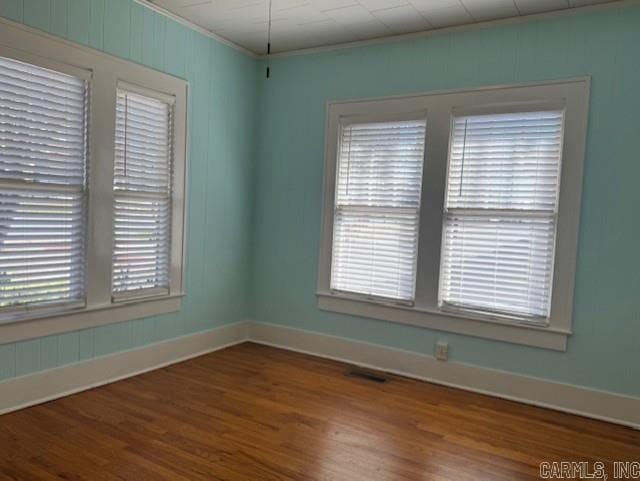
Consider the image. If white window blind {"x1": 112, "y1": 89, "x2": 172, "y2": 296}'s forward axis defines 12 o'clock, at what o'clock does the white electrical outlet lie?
The white electrical outlet is roughly at 11 o'clock from the white window blind.

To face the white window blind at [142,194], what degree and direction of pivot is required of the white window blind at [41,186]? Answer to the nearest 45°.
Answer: approximately 90° to its left

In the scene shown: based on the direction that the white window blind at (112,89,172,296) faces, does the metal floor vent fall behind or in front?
in front

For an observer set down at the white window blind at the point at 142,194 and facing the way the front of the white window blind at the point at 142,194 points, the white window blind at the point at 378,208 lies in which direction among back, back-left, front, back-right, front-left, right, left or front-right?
front-left

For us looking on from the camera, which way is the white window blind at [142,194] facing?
facing the viewer and to the right of the viewer

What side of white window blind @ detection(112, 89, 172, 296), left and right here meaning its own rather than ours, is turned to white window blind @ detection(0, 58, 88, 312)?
right

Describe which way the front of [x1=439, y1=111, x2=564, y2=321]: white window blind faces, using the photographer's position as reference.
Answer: facing the viewer and to the left of the viewer

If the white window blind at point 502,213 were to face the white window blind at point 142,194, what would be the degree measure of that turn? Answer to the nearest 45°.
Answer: approximately 45° to its right

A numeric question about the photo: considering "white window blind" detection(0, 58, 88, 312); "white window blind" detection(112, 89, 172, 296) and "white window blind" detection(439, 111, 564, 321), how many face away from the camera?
0

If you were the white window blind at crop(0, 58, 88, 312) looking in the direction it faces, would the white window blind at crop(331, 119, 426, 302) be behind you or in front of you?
in front

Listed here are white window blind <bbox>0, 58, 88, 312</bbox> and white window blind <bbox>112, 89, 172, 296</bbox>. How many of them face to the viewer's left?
0

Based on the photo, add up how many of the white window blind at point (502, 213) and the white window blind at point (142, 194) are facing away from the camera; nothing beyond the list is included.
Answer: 0
